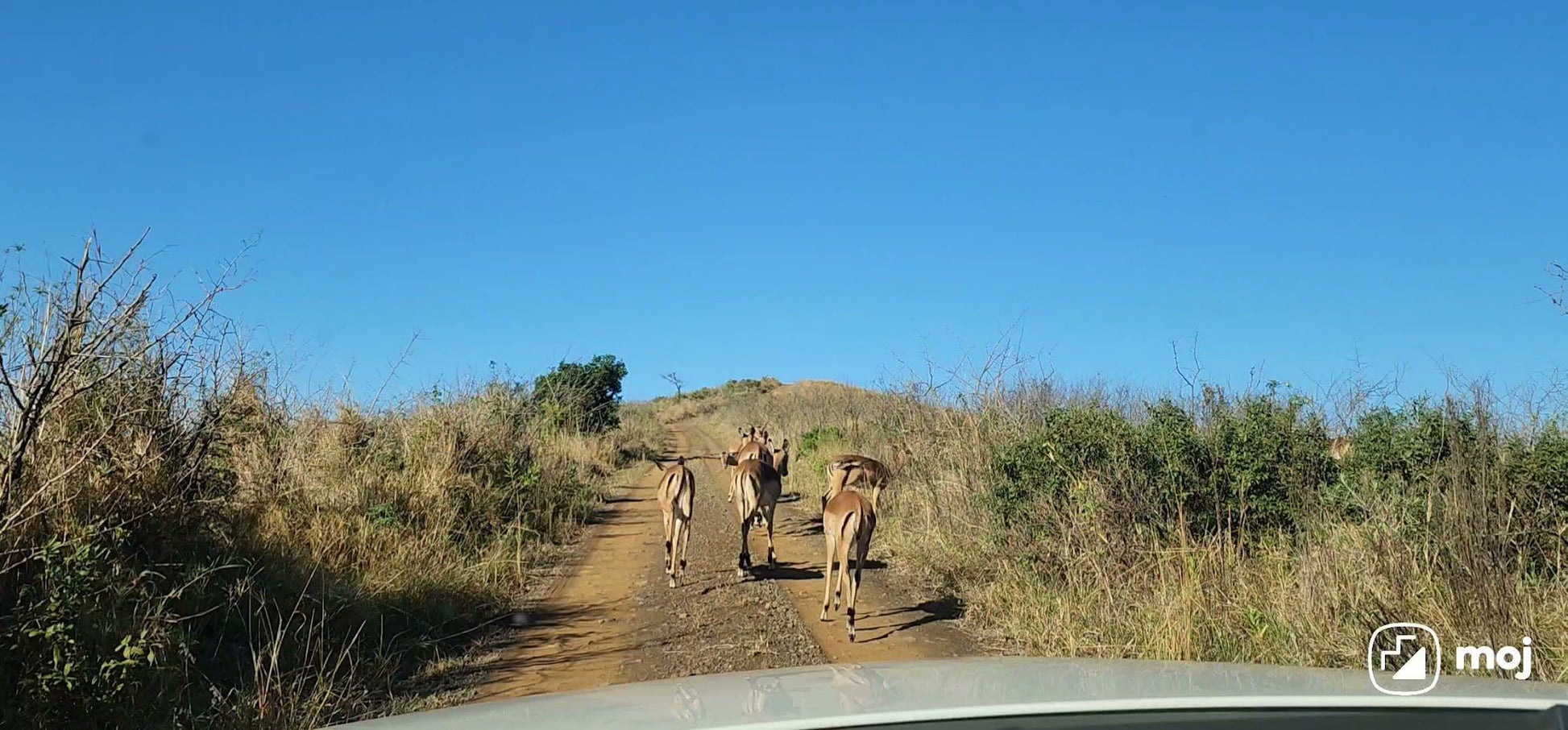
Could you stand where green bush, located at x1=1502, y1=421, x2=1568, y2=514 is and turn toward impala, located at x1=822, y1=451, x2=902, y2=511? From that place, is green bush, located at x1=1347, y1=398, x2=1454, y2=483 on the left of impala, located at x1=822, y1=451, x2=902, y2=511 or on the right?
right

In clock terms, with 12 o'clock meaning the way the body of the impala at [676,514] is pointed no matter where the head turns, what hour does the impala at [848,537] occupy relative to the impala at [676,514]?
the impala at [848,537] is roughly at 5 o'clock from the impala at [676,514].

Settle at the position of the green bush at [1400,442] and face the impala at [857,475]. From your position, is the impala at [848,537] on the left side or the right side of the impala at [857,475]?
left

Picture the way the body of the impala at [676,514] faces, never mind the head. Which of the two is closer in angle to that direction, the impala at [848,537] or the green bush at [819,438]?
the green bush

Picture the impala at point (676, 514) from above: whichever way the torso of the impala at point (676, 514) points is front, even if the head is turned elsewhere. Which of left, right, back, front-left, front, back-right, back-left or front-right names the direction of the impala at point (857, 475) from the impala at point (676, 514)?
front-right

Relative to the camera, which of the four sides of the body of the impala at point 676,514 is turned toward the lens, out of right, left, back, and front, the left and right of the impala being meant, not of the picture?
back

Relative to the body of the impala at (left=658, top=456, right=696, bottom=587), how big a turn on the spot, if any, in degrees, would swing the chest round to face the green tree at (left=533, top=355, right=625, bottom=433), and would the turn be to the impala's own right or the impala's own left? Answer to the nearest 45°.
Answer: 0° — it already faces it

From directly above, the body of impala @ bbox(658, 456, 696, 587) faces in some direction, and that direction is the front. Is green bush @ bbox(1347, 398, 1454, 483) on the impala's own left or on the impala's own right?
on the impala's own right

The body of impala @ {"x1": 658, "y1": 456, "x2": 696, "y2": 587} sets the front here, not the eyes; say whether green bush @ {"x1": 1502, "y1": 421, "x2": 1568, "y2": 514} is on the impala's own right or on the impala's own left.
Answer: on the impala's own right
